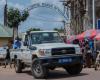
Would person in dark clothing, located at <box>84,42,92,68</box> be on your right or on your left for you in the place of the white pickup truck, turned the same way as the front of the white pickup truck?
on your left
